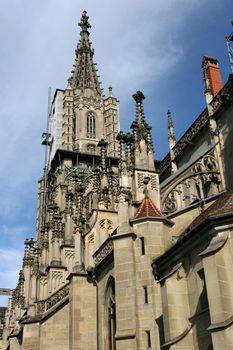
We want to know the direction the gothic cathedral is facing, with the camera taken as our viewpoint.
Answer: facing away from the viewer and to the left of the viewer
